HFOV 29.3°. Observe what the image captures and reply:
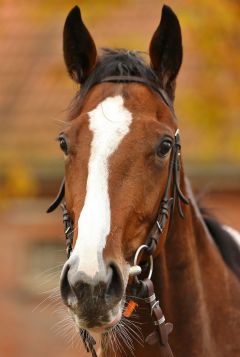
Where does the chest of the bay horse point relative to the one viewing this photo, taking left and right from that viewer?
facing the viewer and to the left of the viewer
